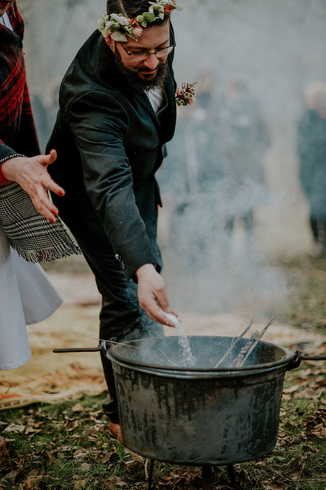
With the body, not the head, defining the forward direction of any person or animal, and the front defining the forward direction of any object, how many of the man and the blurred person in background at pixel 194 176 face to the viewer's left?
0

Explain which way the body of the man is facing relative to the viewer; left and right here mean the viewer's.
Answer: facing the viewer and to the right of the viewer

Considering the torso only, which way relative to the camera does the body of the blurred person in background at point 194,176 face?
toward the camera

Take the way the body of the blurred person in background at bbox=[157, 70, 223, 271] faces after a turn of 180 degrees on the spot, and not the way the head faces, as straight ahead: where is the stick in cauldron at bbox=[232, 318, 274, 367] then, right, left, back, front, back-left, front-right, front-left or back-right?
back

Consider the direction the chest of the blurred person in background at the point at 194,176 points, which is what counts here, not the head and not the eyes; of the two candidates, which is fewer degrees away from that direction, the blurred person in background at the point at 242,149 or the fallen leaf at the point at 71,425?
the fallen leaf

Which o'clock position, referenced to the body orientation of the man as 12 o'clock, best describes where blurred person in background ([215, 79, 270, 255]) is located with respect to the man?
The blurred person in background is roughly at 8 o'clock from the man.

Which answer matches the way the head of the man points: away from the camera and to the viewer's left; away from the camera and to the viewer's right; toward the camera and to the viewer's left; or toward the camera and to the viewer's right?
toward the camera and to the viewer's right

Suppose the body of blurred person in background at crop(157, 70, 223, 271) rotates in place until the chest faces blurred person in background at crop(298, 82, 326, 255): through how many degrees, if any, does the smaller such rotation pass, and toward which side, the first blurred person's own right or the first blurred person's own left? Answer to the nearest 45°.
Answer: approximately 90° to the first blurred person's own left

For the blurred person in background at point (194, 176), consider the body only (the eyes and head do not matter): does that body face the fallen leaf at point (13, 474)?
yes

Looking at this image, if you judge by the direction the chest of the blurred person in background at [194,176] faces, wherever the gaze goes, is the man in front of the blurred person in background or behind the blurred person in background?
in front

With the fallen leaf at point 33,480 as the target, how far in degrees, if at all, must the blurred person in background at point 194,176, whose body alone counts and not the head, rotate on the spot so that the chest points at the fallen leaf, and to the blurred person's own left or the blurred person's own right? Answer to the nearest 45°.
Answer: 0° — they already face it

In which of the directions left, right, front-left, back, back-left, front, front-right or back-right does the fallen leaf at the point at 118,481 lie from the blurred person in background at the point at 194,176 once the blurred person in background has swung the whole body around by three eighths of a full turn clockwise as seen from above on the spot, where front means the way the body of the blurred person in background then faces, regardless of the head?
back-left

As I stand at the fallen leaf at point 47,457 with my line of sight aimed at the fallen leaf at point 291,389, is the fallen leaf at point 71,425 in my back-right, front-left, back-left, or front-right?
front-left

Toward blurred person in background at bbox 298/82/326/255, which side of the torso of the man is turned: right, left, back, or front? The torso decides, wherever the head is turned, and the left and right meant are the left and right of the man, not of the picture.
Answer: left
